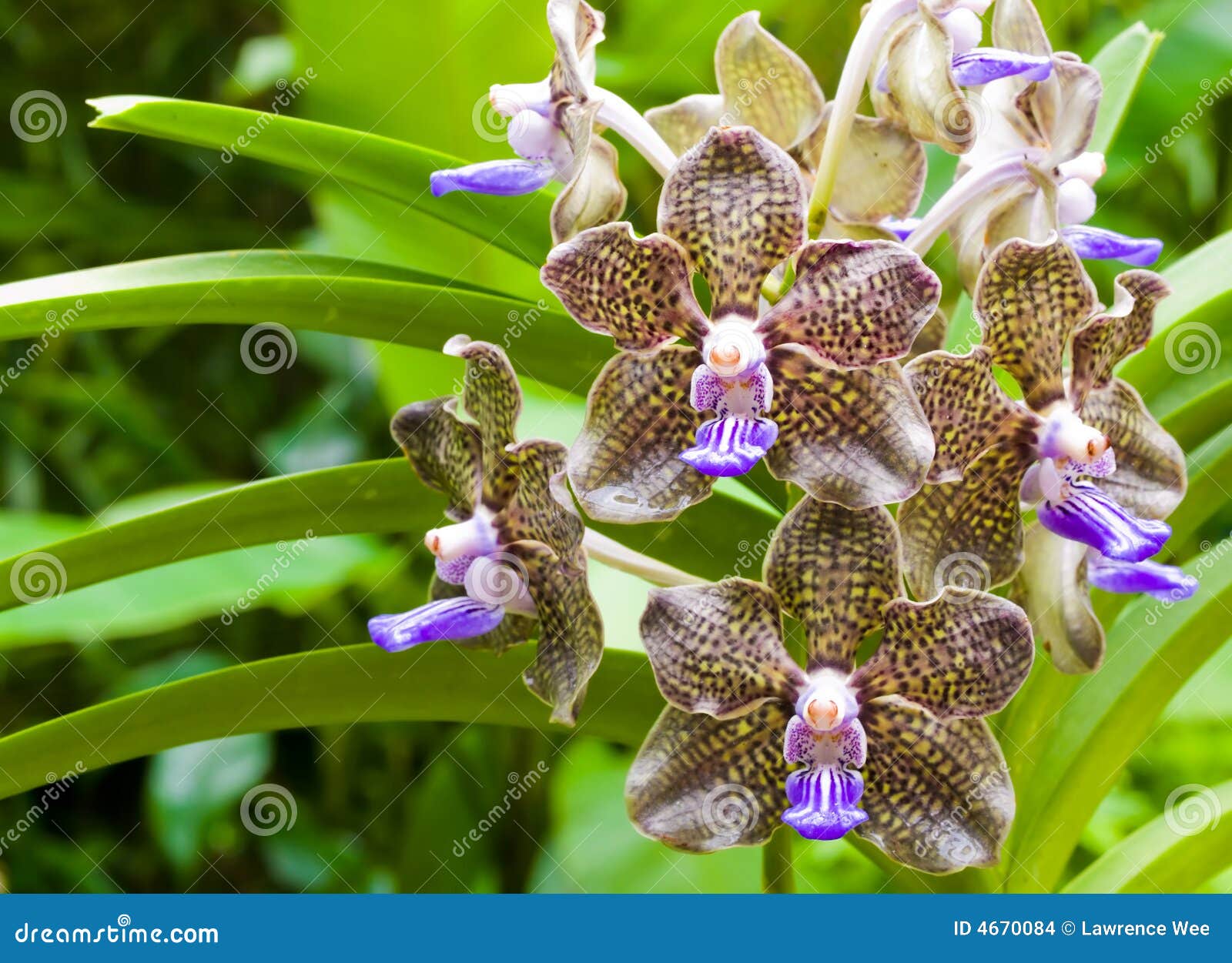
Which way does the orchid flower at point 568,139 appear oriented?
to the viewer's left

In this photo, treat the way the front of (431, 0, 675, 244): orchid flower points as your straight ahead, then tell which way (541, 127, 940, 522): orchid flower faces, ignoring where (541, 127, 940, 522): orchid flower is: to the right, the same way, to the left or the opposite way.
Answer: to the left

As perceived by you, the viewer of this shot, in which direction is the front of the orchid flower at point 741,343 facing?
facing the viewer

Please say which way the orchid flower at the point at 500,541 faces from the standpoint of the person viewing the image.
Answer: facing the viewer and to the left of the viewer

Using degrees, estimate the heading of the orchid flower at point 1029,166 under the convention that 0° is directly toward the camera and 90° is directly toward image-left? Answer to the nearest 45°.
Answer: approximately 225°

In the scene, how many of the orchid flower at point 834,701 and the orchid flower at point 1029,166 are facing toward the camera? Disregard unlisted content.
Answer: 1

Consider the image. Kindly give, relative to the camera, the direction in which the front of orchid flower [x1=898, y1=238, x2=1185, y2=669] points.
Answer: facing the viewer and to the right of the viewer

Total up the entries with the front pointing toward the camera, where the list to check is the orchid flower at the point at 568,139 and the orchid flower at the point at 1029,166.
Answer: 0
